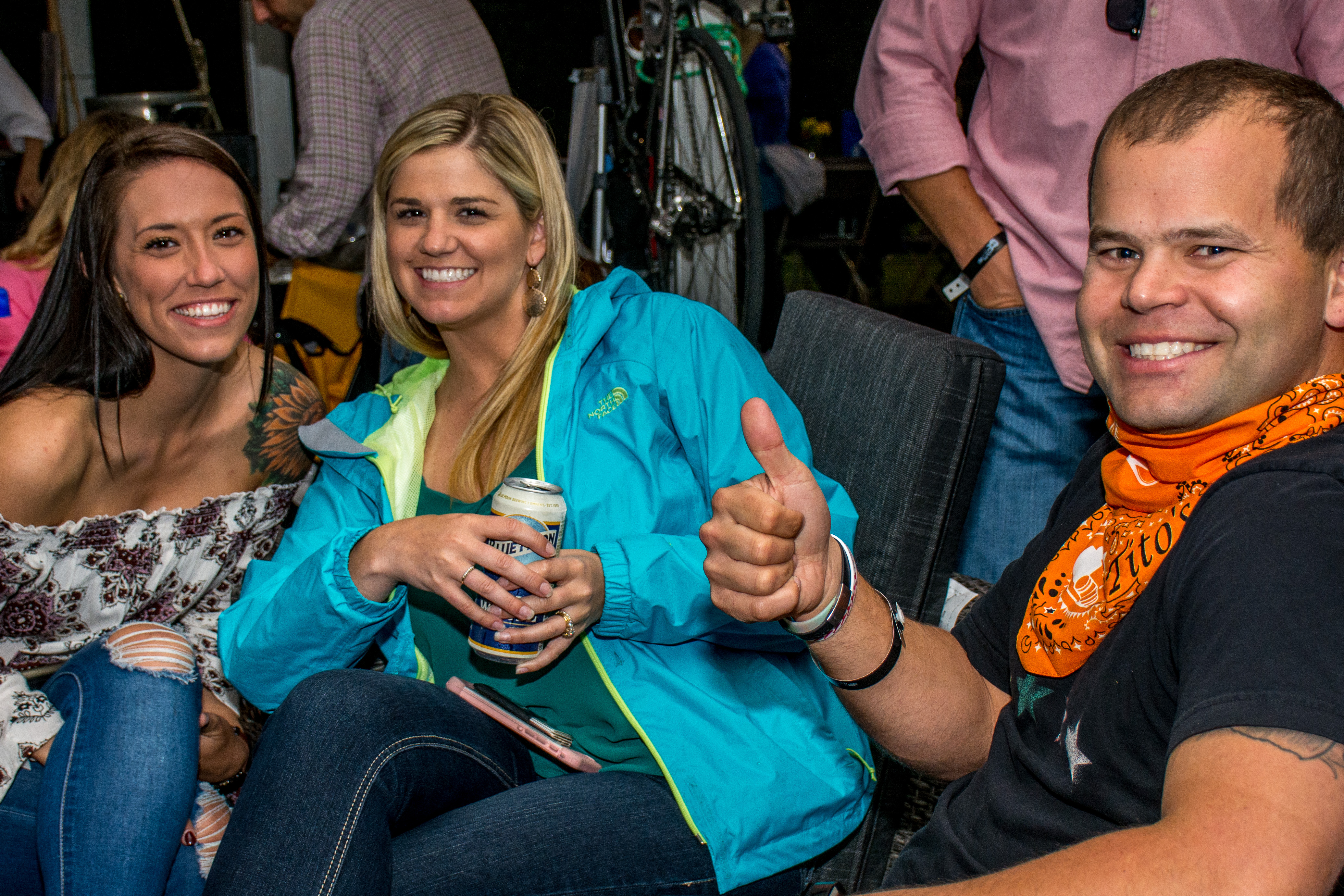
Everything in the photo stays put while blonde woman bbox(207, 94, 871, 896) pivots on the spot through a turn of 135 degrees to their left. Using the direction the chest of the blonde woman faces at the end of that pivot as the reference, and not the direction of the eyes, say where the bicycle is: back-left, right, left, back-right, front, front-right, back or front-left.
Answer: left

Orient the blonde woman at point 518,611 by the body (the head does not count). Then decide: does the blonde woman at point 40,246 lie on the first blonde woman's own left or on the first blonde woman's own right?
on the first blonde woman's own right

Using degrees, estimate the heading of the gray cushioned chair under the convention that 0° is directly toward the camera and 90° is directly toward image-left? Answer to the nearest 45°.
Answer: approximately 45°

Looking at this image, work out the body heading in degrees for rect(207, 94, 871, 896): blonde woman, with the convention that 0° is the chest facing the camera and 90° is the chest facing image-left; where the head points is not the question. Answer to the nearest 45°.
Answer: approximately 45°

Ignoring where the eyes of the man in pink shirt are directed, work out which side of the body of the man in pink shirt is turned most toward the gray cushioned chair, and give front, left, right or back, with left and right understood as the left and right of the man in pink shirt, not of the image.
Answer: front

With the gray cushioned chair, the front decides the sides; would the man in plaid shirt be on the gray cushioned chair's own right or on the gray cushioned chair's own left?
on the gray cushioned chair's own right

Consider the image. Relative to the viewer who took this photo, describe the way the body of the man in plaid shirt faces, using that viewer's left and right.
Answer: facing to the left of the viewer

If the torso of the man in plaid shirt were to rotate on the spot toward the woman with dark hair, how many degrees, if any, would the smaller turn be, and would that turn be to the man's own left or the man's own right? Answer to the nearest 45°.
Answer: approximately 90° to the man's own left

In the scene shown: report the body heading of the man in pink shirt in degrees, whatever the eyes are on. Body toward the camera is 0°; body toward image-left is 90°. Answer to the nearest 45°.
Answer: approximately 0°

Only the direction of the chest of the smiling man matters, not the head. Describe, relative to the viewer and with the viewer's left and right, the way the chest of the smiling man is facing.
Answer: facing the viewer and to the left of the viewer
